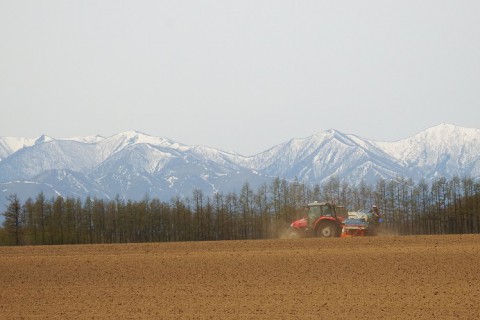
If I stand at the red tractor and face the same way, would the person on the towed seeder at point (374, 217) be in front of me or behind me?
behind

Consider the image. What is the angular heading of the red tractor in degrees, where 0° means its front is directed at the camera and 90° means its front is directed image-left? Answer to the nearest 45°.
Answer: approximately 90°
